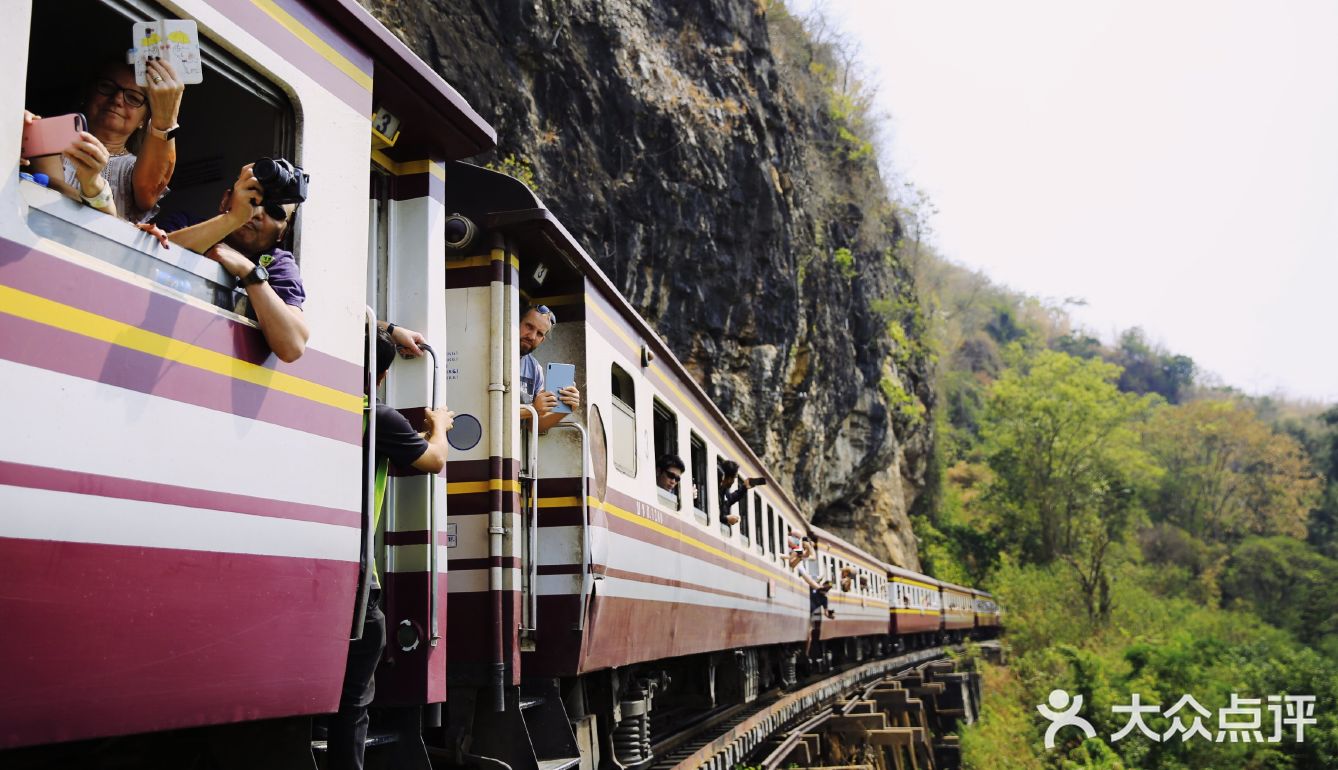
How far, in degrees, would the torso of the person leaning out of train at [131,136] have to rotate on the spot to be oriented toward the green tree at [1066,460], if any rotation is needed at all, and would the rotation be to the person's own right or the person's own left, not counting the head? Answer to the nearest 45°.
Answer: approximately 135° to the person's own left

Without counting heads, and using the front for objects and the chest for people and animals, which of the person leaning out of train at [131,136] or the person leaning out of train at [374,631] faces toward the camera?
the person leaning out of train at [131,136]

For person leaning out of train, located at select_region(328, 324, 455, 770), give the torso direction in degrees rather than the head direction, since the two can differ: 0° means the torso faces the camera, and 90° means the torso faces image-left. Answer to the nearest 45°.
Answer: approximately 225°

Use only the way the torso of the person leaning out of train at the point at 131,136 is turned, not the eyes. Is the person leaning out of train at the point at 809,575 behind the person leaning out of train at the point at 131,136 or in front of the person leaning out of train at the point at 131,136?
behind

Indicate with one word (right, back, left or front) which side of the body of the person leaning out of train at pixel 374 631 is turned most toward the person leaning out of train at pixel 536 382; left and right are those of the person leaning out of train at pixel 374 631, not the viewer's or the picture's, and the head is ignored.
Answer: front

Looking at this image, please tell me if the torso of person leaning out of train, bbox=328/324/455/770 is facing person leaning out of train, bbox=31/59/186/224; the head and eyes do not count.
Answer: no

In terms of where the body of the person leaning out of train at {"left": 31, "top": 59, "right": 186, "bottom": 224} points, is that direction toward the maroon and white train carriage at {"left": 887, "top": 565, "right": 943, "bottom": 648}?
no

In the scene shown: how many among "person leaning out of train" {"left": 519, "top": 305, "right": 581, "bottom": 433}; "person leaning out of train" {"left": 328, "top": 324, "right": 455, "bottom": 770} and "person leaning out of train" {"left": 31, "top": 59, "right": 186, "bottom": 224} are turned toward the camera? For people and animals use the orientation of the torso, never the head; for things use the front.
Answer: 2

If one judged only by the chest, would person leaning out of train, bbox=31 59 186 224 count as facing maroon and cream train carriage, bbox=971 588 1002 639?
no

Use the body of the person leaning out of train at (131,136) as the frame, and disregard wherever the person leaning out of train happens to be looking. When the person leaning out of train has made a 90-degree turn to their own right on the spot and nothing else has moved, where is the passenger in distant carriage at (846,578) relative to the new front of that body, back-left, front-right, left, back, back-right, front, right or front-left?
back-right

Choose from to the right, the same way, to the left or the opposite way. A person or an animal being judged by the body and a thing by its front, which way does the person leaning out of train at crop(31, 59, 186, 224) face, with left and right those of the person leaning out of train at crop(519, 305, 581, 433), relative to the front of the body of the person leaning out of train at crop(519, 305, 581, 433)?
the same way

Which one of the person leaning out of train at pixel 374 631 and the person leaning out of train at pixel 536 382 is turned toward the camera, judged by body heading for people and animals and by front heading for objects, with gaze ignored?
the person leaning out of train at pixel 536 382

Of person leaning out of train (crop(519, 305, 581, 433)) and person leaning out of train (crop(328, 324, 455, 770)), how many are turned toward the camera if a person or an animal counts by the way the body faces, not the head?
1

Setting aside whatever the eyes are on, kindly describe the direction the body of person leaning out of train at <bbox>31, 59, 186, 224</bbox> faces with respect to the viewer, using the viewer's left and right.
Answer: facing the viewer

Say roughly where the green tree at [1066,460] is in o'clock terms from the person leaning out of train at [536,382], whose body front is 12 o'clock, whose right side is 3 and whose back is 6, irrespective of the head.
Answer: The green tree is roughly at 7 o'clock from the person leaning out of train.
